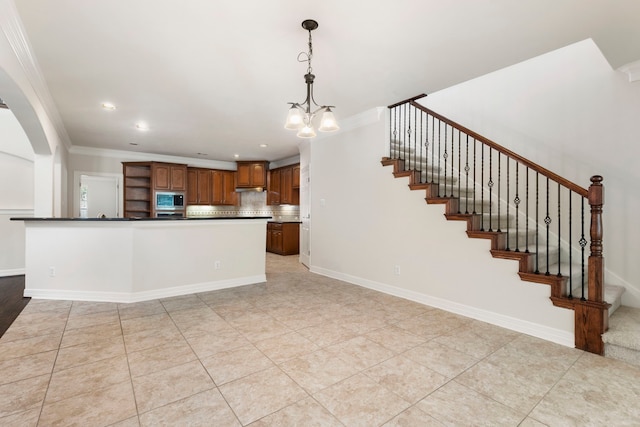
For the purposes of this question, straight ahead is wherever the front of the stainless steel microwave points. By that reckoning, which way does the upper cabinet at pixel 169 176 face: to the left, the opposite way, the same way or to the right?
the same way

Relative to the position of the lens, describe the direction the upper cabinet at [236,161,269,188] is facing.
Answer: facing the viewer

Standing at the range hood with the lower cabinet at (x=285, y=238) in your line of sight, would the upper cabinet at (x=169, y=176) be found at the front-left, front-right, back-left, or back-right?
back-right

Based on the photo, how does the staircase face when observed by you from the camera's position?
facing the viewer and to the right of the viewer

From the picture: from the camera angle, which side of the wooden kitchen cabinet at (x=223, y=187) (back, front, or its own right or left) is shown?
front

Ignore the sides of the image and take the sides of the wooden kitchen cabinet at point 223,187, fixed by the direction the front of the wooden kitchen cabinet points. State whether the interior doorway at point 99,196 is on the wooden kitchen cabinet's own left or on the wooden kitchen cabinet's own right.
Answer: on the wooden kitchen cabinet's own right

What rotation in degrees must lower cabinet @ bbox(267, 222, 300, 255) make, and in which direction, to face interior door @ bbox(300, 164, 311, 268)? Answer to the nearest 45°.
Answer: approximately 45° to its left

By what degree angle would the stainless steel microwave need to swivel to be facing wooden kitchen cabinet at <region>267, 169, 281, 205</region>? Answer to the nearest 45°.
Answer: approximately 90° to its left

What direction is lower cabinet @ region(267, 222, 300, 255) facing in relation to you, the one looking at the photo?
facing the viewer and to the left of the viewer

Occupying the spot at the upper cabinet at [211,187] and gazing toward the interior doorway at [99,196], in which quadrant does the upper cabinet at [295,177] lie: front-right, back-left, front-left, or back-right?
back-left

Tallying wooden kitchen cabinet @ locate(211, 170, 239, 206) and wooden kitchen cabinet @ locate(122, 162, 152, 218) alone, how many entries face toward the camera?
2

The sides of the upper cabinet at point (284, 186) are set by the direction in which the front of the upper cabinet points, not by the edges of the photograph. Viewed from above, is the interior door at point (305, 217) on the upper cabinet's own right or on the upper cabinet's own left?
on the upper cabinet's own left

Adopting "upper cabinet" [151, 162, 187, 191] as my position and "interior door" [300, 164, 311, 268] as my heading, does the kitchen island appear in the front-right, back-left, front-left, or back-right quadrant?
front-right

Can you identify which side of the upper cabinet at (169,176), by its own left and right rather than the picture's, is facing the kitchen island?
front

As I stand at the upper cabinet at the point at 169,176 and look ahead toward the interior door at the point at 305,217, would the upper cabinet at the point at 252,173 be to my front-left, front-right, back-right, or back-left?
front-left

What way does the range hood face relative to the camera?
toward the camera
